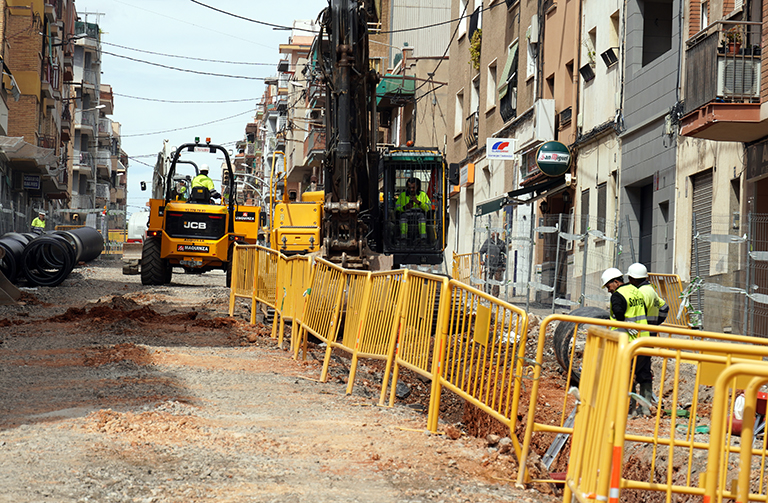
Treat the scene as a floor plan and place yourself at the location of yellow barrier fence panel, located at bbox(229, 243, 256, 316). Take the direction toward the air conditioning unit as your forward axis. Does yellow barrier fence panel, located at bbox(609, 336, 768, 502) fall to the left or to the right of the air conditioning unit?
right

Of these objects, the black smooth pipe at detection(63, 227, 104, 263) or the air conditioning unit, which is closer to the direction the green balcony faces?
the black smooth pipe

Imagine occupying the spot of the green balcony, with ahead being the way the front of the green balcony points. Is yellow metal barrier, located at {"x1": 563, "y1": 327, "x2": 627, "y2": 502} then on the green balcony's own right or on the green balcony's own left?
on the green balcony's own left

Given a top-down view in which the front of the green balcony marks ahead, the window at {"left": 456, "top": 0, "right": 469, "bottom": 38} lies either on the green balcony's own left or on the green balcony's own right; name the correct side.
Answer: on the green balcony's own left

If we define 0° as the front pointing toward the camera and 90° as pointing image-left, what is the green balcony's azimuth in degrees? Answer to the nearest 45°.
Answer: approximately 45°

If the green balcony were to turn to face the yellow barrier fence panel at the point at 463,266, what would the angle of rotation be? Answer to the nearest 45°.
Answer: approximately 45° to its left

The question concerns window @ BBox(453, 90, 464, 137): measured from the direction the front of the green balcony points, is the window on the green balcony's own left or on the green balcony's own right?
on the green balcony's own left

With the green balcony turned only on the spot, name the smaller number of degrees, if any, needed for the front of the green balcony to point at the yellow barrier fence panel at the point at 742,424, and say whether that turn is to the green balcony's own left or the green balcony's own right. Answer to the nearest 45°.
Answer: approximately 45° to the green balcony's own left
